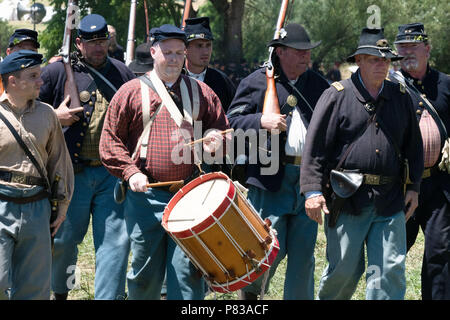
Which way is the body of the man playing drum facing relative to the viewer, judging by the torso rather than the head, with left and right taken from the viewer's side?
facing the viewer and to the right of the viewer
